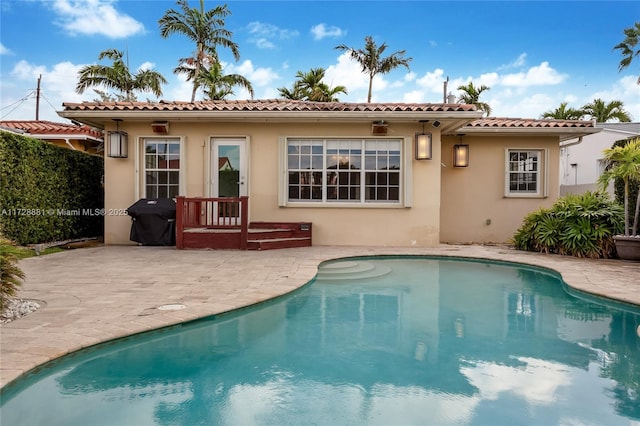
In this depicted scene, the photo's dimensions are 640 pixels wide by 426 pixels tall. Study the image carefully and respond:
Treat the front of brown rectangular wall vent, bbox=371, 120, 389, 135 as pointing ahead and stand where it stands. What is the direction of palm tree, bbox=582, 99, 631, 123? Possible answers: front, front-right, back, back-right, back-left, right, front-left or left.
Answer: back-left

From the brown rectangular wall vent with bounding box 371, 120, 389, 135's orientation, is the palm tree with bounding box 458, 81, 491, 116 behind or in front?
behind

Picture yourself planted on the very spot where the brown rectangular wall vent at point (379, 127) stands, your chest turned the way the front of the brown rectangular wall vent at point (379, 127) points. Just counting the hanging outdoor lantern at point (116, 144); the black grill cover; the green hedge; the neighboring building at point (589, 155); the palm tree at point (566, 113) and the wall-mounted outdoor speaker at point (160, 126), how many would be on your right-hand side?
4

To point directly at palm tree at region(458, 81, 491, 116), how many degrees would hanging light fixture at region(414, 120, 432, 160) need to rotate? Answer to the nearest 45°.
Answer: approximately 180°

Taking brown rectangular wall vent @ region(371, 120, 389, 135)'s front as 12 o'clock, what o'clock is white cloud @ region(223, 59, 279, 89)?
The white cloud is roughly at 5 o'clock from the brown rectangular wall vent.

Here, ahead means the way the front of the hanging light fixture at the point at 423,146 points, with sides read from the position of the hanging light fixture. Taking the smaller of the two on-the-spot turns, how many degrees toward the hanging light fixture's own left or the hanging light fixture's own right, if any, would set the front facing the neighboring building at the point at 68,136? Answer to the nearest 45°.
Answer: approximately 90° to the hanging light fixture's own right

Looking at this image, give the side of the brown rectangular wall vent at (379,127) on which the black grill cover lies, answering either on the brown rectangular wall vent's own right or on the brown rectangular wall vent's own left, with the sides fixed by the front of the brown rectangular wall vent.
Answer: on the brown rectangular wall vent's own right
